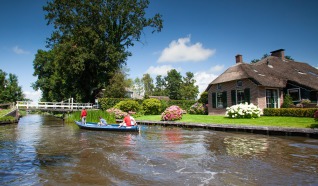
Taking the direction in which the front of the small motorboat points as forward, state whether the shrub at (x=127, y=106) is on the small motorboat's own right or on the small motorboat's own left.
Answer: on the small motorboat's own right

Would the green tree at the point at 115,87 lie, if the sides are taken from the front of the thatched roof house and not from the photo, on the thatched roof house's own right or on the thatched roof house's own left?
on the thatched roof house's own right

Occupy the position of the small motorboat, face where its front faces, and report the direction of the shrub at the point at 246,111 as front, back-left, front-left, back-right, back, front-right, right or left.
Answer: back

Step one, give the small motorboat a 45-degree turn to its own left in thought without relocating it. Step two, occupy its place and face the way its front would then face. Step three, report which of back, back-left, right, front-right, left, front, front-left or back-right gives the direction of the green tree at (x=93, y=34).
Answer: back-right

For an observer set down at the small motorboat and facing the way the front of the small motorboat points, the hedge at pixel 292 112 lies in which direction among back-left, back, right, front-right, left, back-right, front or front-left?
back

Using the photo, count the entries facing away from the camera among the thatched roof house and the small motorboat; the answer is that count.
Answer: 0

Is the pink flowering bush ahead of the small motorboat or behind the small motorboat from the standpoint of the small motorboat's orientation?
behind

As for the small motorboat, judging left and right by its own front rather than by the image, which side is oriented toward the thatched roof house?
back

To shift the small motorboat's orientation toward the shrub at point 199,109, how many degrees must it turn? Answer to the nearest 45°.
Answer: approximately 135° to its right

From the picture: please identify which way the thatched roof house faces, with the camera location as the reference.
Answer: facing the viewer and to the left of the viewer

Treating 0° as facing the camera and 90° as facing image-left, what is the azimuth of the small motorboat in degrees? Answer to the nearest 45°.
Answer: approximately 90°

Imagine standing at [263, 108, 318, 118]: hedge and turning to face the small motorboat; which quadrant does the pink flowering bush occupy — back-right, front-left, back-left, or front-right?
front-right

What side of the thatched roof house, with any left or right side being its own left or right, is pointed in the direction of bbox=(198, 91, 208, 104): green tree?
right

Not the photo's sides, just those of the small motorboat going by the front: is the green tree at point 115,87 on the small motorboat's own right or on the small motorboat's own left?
on the small motorboat's own right
